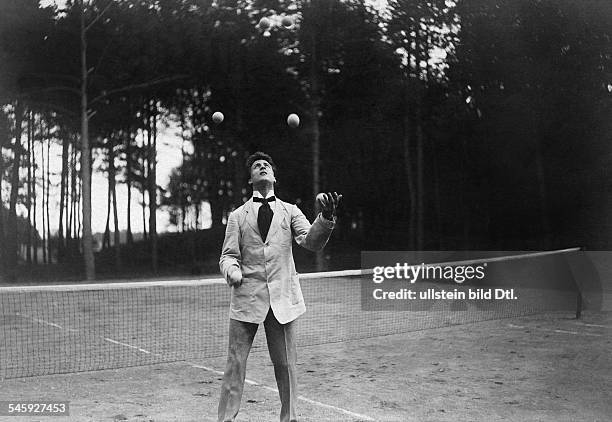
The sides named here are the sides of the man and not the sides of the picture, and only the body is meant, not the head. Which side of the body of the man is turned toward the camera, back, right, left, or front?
front

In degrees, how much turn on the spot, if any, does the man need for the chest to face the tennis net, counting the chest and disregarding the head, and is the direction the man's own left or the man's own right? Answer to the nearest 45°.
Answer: approximately 180°
